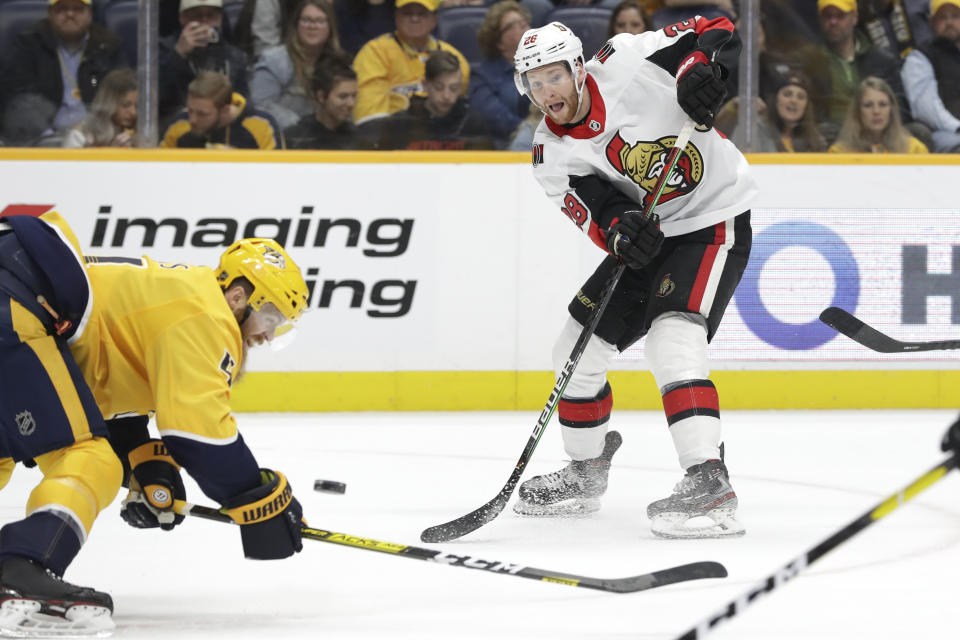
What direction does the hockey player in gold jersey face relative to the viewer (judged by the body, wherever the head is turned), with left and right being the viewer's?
facing to the right of the viewer

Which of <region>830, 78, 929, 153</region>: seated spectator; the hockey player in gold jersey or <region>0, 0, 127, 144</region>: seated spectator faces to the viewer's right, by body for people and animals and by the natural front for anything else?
the hockey player in gold jersey

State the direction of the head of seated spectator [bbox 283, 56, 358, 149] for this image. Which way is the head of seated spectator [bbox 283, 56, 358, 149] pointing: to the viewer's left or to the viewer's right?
to the viewer's right

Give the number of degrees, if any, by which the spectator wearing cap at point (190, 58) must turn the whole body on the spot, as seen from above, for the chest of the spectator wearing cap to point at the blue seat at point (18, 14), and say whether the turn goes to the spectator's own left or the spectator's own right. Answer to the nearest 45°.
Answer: approximately 90° to the spectator's own right

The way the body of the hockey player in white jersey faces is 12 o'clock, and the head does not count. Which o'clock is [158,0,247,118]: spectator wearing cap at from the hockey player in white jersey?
The spectator wearing cap is roughly at 3 o'clock from the hockey player in white jersey.

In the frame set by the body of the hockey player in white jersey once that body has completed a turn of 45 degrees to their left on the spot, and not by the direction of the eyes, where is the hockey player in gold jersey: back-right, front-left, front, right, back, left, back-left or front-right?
front-right

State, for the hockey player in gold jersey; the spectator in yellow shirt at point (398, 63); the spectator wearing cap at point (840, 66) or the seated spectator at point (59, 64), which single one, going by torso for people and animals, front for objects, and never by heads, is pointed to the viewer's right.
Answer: the hockey player in gold jersey

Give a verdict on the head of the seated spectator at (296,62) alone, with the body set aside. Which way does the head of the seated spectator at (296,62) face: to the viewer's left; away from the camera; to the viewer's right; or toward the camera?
toward the camera

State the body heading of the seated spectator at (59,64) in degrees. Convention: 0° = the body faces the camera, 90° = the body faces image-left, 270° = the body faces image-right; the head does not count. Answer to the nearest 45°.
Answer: approximately 0°

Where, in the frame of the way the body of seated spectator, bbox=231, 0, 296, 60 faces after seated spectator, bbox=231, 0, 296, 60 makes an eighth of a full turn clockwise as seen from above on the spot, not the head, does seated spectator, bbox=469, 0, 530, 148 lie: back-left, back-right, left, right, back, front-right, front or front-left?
back-left

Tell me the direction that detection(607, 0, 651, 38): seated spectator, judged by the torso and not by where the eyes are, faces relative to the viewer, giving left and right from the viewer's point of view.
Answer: facing the viewer

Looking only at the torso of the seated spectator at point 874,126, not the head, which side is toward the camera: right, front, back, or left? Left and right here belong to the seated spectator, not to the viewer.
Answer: front

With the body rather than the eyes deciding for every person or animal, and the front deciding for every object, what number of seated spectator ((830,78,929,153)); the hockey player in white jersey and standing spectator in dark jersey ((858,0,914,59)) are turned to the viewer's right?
0

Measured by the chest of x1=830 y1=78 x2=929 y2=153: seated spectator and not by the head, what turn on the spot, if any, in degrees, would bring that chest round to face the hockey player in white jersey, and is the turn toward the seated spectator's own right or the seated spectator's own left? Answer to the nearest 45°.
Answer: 0° — they already face them

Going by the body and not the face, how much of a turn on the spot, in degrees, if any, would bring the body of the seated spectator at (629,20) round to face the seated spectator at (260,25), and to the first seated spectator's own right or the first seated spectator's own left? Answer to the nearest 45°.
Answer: approximately 90° to the first seated spectator's own right

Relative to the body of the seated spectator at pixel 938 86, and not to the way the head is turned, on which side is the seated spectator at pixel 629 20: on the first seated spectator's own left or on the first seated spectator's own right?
on the first seated spectator's own right

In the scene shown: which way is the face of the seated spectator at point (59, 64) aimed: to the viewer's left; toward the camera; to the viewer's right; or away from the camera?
toward the camera

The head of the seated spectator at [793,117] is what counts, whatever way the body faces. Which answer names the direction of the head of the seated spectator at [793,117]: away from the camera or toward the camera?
toward the camera
